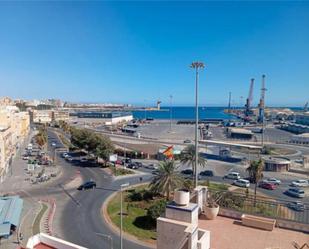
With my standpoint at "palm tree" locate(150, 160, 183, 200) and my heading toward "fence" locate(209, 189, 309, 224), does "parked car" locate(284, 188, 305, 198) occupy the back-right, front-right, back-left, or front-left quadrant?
front-left

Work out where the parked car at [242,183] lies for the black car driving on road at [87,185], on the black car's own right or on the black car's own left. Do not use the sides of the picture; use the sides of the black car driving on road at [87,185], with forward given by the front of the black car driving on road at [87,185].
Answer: on the black car's own left
